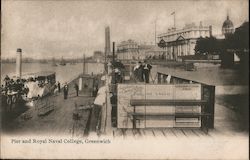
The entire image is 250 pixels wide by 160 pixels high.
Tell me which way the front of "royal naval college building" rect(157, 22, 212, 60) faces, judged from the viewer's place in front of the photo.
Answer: facing the viewer and to the left of the viewer
